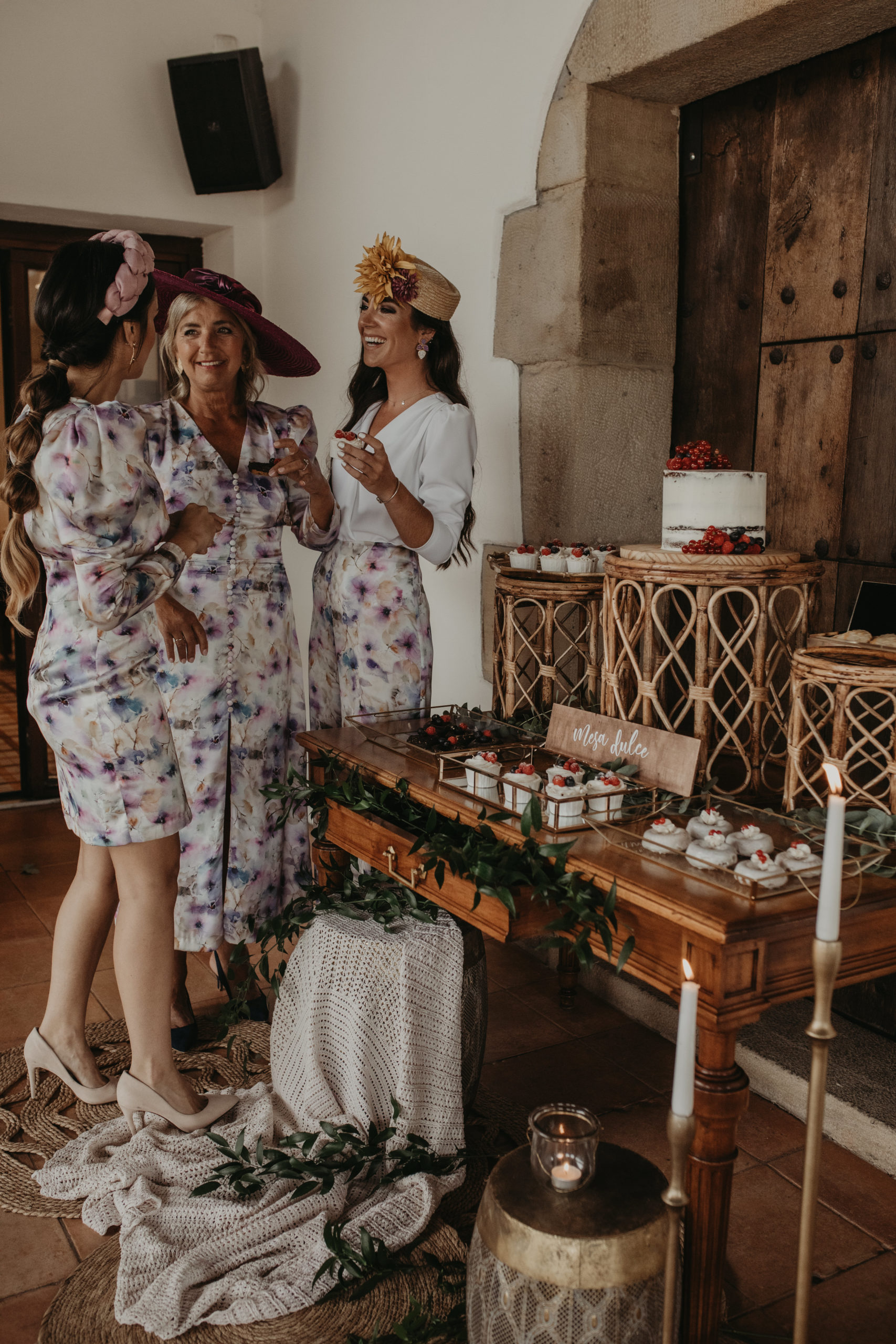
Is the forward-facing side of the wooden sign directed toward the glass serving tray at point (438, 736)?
no

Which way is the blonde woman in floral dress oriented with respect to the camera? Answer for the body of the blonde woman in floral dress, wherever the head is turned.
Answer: toward the camera

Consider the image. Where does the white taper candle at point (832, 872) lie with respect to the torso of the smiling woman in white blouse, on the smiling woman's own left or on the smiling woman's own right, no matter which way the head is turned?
on the smiling woman's own left

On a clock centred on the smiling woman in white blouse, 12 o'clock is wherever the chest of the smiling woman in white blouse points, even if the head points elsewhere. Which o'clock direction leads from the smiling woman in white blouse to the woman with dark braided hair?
The woman with dark braided hair is roughly at 12 o'clock from the smiling woman in white blouse.

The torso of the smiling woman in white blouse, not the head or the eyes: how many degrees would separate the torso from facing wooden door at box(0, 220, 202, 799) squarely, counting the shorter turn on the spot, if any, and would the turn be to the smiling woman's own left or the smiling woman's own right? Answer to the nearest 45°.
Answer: approximately 90° to the smiling woman's own right

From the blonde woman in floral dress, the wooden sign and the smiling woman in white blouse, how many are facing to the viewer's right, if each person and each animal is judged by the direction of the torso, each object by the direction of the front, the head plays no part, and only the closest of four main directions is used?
0

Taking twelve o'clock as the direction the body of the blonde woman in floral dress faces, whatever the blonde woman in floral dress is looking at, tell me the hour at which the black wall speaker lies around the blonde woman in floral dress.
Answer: The black wall speaker is roughly at 6 o'clock from the blonde woman in floral dress.

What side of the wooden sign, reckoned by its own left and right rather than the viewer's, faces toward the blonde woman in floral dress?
right

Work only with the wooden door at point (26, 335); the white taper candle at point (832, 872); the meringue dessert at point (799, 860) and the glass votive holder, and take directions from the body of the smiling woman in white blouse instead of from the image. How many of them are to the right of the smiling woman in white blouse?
1

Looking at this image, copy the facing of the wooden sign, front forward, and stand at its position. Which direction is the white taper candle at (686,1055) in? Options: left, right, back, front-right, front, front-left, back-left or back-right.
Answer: front-left

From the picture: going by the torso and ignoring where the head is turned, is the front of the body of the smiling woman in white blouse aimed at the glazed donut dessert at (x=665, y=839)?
no

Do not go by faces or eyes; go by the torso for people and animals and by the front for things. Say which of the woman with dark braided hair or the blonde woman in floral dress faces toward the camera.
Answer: the blonde woman in floral dress

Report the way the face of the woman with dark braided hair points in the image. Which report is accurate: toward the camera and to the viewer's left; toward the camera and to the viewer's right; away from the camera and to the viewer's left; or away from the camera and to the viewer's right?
away from the camera and to the viewer's right

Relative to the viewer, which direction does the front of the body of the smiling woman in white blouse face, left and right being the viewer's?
facing the viewer and to the left of the viewer

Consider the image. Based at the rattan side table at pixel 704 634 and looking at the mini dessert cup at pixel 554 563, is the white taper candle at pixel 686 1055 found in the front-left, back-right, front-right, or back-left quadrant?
back-left

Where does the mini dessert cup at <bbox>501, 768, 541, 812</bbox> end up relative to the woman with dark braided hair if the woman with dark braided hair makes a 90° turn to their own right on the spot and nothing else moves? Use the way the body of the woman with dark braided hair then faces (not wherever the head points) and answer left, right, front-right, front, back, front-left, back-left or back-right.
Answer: front-left
